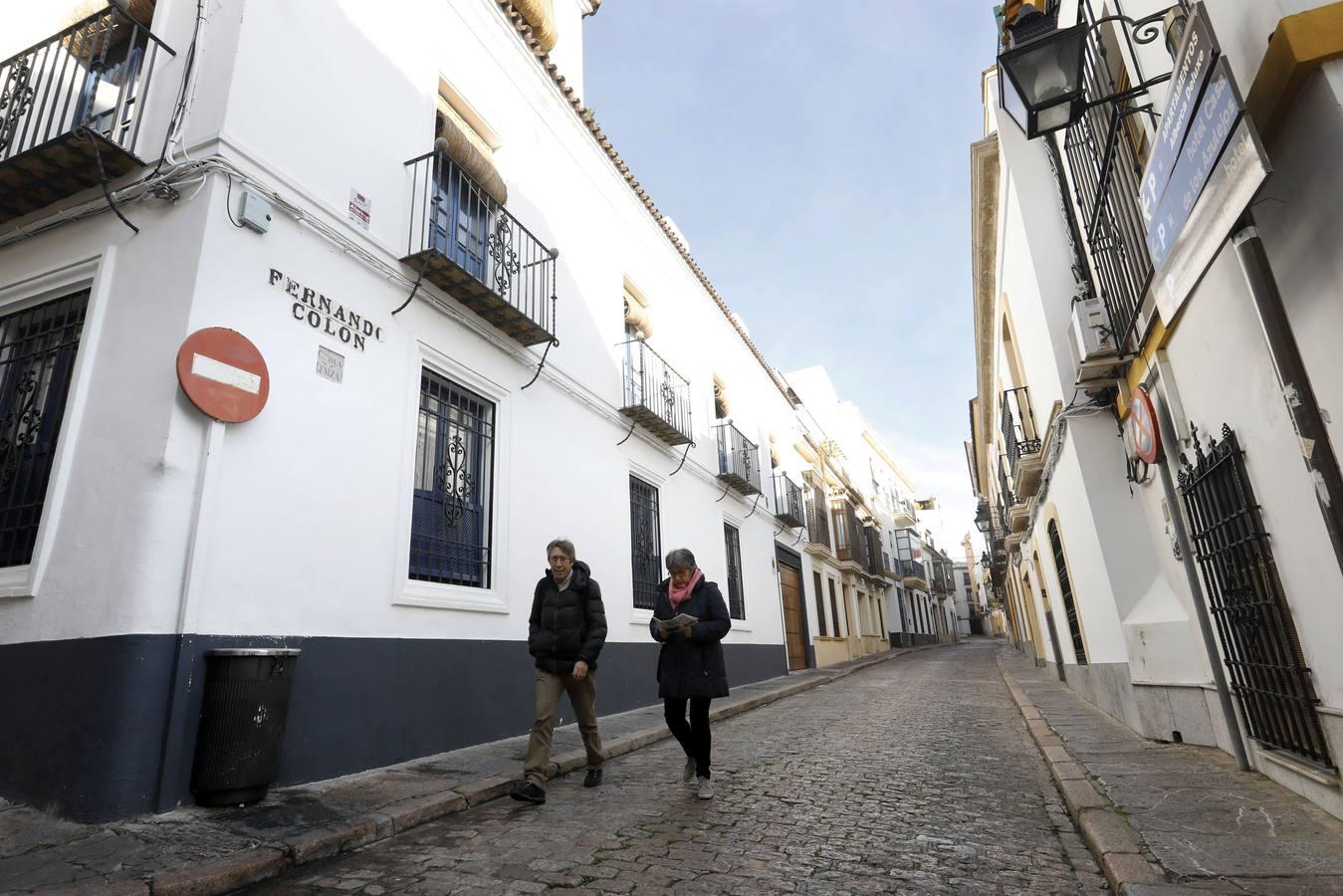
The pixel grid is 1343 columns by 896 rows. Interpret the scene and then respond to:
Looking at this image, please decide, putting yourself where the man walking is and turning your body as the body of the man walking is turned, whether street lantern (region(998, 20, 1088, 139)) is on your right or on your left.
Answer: on your left

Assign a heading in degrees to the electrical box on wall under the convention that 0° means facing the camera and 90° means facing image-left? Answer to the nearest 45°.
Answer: approximately 315°

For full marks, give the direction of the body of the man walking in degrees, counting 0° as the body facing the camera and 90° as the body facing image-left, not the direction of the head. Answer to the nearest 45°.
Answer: approximately 45°

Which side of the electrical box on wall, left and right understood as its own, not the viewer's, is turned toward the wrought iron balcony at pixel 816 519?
left

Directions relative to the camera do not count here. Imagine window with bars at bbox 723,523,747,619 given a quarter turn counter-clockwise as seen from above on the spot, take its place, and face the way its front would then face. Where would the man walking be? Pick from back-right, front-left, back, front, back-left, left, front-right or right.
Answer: back-right

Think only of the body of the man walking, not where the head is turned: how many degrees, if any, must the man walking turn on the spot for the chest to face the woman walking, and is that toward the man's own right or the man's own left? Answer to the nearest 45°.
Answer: approximately 135° to the man's own left

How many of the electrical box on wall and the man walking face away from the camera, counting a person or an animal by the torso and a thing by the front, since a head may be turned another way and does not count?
0

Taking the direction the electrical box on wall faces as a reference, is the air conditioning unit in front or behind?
in front

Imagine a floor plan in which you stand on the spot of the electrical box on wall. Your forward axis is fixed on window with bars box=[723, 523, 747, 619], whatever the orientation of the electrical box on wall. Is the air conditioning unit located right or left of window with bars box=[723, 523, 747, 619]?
right

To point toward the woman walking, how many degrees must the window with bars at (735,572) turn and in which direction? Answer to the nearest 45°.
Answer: approximately 45° to its right

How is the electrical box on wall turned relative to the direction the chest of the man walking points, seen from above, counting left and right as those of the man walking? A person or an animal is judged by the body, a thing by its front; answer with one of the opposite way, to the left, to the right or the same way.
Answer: to the left

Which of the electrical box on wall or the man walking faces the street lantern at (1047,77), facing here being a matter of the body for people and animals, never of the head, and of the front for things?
the electrical box on wall

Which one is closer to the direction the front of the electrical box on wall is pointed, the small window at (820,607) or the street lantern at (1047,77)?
the street lantern

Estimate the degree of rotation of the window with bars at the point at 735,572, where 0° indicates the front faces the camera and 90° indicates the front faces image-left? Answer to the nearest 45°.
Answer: approximately 315°

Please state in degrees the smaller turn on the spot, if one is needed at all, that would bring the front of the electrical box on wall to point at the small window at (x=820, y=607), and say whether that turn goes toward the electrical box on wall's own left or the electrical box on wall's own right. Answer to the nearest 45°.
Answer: approximately 90° to the electrical box on wall's own left

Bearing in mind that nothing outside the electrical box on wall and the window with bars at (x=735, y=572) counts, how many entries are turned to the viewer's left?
0
